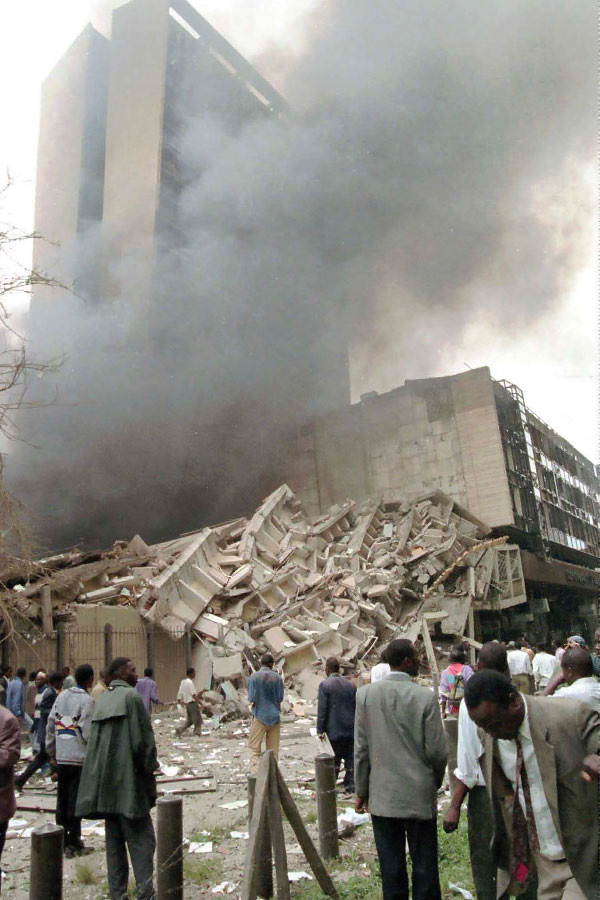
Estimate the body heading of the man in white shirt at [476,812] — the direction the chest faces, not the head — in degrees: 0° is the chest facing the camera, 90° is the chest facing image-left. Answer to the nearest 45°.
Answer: approximately 180°

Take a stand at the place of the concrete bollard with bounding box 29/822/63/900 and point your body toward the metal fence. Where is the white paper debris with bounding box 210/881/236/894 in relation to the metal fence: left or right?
right

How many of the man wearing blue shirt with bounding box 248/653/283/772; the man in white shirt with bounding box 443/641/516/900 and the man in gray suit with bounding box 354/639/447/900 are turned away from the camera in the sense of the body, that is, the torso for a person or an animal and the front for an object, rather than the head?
3

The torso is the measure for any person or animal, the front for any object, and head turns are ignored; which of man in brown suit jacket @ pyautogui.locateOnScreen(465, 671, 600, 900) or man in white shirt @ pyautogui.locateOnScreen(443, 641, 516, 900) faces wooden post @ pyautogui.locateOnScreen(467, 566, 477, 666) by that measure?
the man in white shirt

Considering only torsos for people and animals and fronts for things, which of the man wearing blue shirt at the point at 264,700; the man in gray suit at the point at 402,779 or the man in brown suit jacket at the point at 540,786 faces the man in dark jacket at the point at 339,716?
the man in gray suit at the point at 402,779

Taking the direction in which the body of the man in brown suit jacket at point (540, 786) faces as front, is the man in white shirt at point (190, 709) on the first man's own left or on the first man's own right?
on the first man's own right

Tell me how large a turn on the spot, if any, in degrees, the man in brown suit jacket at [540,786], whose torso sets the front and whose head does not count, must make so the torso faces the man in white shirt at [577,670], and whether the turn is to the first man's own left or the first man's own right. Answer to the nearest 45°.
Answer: approximately 135° to the first man's own right

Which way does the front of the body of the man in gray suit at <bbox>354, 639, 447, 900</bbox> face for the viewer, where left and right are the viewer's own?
facing away from the viewer

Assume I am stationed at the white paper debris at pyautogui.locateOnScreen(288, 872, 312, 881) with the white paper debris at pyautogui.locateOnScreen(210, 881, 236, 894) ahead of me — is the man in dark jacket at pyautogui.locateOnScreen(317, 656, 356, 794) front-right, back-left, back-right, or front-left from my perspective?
back-right

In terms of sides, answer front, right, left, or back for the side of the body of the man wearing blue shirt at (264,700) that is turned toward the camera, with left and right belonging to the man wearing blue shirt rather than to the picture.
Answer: back

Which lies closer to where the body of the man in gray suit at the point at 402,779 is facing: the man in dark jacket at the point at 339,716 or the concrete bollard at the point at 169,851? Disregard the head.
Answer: the man in dark jacket
